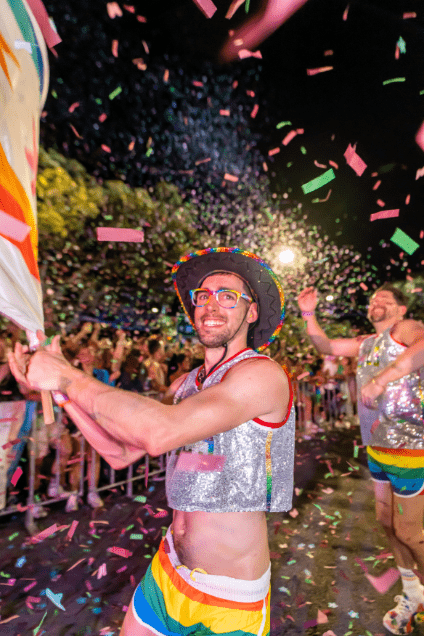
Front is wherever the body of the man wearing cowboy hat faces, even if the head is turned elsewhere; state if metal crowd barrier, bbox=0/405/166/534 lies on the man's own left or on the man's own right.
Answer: on the man's own right

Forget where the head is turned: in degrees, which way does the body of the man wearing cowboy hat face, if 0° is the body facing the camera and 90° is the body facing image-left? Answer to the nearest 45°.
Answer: approximately 45°

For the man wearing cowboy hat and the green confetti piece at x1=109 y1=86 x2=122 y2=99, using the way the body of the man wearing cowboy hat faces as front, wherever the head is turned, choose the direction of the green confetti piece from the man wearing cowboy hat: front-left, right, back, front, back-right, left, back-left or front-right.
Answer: back-right

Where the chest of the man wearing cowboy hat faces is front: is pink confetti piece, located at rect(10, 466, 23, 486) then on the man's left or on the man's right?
on the man's right

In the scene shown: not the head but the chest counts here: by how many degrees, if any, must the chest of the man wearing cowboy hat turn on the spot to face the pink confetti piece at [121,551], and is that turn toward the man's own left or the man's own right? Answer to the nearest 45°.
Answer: approximately 135° to the man's own right

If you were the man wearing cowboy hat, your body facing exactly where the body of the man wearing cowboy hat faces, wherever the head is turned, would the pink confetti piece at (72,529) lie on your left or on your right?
on your right

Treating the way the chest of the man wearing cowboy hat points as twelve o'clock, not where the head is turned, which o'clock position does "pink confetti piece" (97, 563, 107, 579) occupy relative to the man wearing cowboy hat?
The pink confetti piece is roughly at 4 o'clock from the man wearing cowboy hat.

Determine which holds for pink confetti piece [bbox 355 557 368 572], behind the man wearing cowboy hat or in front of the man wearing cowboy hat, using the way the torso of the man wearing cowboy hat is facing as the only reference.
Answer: behind
